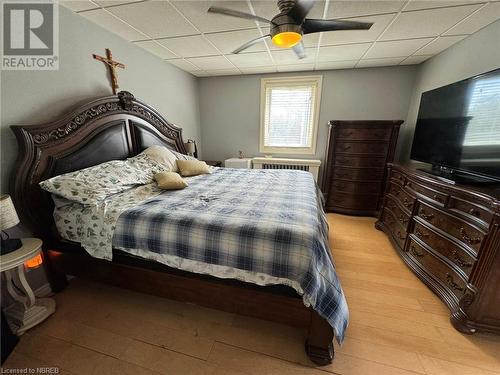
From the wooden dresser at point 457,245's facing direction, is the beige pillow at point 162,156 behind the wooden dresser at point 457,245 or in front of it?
in front

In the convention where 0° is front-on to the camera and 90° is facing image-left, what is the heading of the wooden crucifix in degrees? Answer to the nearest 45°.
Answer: approximately 315°

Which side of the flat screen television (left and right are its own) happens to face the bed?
front

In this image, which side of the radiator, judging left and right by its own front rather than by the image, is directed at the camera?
front

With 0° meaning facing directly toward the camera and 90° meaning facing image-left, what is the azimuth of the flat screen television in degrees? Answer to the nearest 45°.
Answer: approximately 45°

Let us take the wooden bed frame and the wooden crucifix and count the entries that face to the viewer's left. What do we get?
0

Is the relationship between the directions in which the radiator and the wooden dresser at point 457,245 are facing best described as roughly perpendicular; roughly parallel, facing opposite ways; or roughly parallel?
roughly perpendicular

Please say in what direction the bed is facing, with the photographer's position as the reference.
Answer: facing the viewer and to the right of the viewer

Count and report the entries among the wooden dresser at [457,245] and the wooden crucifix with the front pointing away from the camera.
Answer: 0

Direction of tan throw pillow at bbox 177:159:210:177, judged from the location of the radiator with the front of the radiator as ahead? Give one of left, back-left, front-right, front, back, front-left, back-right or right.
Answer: front-right

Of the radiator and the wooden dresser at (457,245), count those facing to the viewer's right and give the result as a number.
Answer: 0

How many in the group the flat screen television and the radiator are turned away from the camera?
0

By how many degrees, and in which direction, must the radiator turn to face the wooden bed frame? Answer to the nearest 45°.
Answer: approximately 45° to its right

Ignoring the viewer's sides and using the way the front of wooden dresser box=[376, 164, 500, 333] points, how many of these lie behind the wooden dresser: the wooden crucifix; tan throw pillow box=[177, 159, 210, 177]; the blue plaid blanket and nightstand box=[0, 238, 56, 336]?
0

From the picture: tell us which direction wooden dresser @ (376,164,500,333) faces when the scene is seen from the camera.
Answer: facing the viewer and to the left of the viewer

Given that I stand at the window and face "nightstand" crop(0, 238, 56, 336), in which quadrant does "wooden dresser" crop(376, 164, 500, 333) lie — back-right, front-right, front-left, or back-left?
front-left

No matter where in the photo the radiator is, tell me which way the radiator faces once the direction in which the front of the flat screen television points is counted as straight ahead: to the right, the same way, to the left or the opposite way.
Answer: to the left

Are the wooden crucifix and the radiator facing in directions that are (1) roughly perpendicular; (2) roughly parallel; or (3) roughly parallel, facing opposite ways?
roughly perpendicular

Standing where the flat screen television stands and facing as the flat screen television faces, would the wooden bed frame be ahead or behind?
ahead

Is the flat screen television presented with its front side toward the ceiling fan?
yes

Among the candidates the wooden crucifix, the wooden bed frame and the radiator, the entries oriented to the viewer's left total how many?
0

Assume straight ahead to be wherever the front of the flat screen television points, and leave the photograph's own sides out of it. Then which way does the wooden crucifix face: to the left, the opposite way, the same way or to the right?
the opposite way
